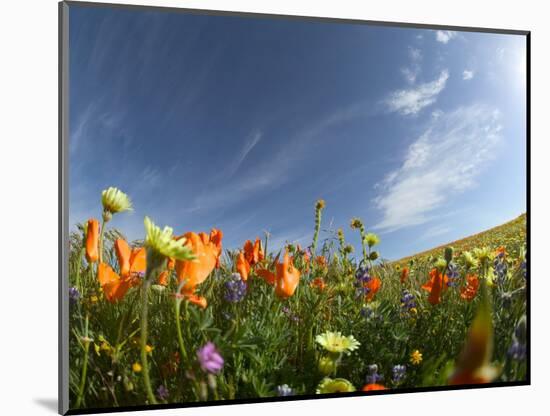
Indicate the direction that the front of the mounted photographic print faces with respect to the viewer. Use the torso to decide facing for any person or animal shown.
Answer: facing the viewer and to the right of the viewer
